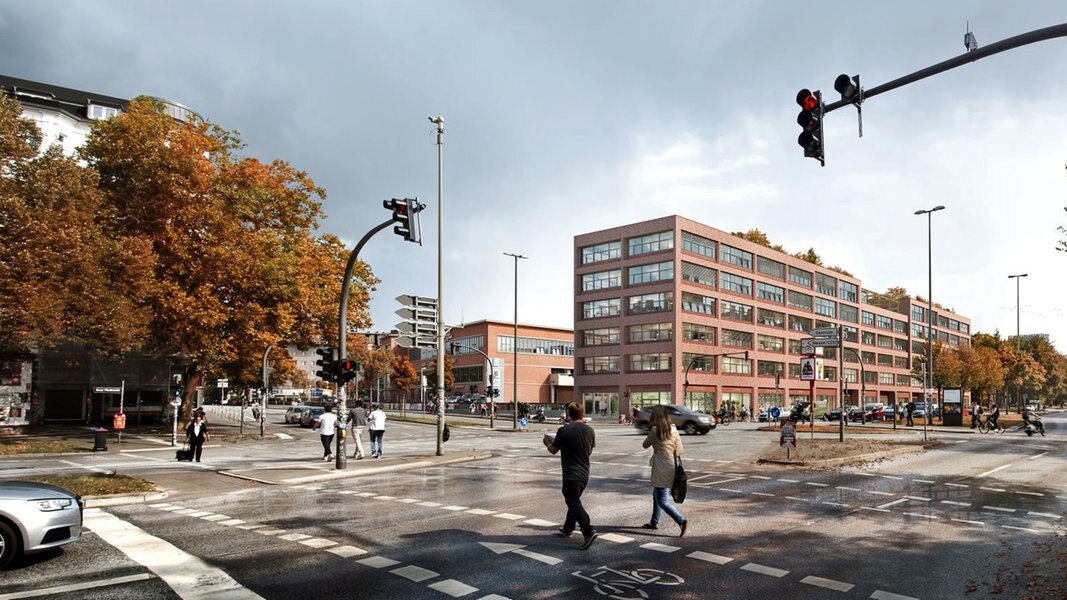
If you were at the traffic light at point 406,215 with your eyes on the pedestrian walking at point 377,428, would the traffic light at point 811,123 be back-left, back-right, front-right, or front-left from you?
back-right

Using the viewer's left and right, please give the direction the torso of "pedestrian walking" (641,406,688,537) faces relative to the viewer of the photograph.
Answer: facing away from the viewer and to the left of the viewer

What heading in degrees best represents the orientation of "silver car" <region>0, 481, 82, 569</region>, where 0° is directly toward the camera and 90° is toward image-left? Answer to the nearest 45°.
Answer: approximately 315°

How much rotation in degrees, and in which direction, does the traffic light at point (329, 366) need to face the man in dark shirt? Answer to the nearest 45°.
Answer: approximately 90° to its left

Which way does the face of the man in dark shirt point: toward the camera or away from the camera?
away from the camera

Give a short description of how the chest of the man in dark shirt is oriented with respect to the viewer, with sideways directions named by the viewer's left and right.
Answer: facing away from the viewer and to the left of the viewer

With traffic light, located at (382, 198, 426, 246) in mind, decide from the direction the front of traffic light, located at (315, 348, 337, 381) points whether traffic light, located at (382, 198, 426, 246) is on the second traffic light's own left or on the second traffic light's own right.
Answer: on the second traffic light's own left

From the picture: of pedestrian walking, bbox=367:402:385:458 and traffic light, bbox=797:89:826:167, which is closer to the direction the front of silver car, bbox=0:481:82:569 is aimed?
the traffic light
